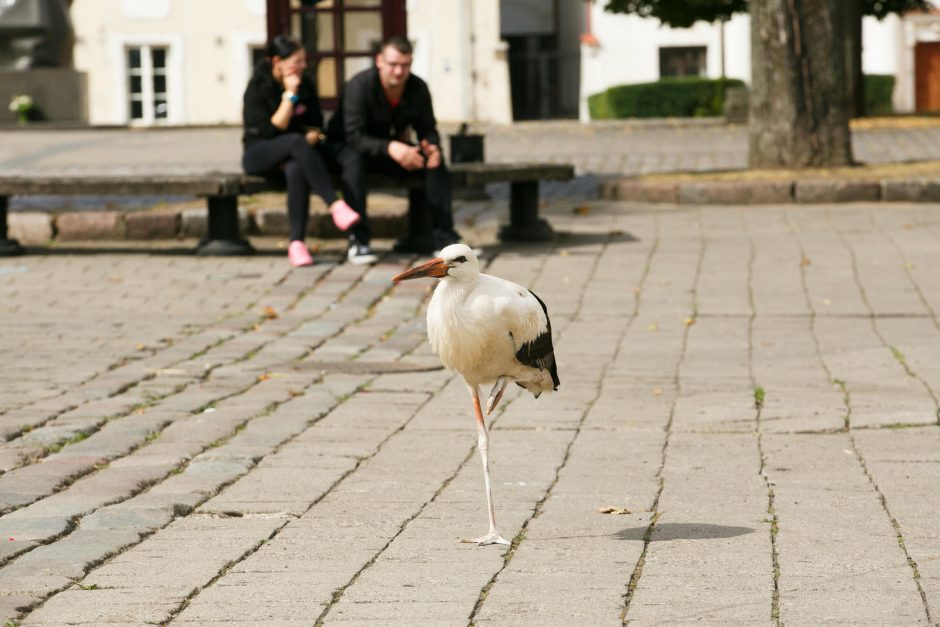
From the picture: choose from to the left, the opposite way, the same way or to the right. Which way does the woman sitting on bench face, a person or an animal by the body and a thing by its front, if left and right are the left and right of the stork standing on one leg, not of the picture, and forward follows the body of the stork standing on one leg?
to the left

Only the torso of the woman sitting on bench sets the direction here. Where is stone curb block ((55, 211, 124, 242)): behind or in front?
behind

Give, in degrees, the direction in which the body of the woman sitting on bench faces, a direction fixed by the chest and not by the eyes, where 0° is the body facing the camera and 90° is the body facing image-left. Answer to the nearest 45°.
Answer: approximately 315°

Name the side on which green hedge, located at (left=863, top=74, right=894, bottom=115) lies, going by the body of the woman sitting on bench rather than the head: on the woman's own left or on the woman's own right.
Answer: on the woman's own left

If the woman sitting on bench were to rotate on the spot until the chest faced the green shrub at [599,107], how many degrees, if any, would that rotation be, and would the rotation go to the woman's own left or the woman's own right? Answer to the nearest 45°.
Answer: approximately 135° to the woman's own left

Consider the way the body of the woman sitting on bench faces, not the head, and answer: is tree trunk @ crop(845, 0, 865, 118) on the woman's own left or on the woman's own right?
on the woman's own left

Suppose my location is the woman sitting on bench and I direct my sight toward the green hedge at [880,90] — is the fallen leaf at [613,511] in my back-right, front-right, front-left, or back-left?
back-right

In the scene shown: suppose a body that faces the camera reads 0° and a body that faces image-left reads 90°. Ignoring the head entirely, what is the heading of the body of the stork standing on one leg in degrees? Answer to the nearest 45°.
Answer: approximately 45°

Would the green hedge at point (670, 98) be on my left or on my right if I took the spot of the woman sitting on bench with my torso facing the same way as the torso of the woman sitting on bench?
on my left
